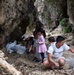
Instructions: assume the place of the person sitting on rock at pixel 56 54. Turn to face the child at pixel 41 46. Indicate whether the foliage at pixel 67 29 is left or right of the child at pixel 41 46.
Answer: right

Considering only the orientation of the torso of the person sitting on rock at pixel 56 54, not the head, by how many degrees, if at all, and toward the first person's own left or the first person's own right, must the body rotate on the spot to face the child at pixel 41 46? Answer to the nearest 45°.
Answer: approximately 135° to the first person's own right

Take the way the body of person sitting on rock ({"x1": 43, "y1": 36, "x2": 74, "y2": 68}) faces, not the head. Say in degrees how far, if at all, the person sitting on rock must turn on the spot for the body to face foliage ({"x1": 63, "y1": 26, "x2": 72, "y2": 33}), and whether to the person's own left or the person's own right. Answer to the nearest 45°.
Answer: approximately 180°
